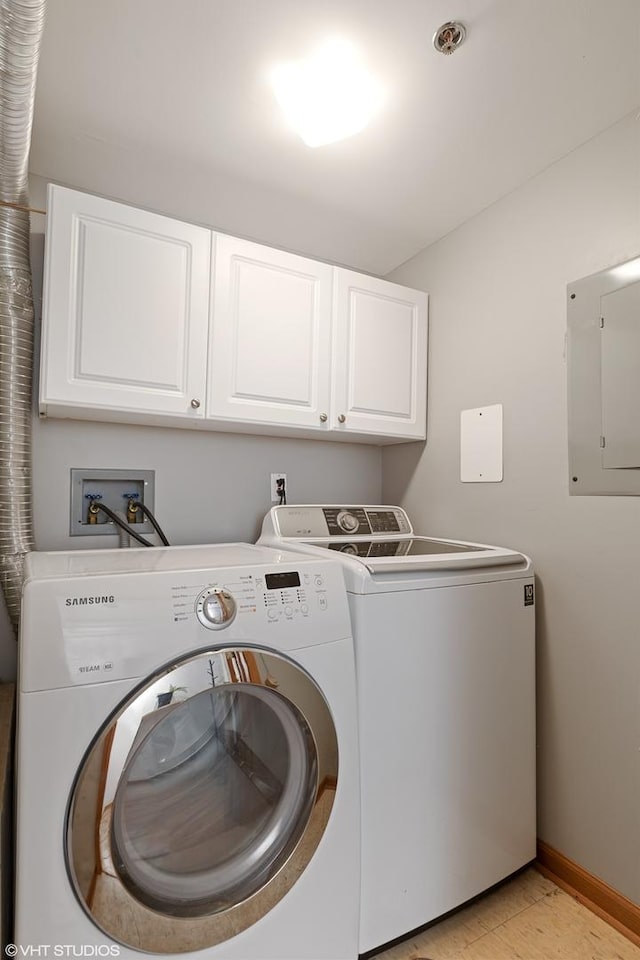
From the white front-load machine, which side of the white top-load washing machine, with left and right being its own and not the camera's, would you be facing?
right

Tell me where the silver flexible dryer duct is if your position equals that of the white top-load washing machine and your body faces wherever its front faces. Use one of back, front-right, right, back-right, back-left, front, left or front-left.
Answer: back-right
